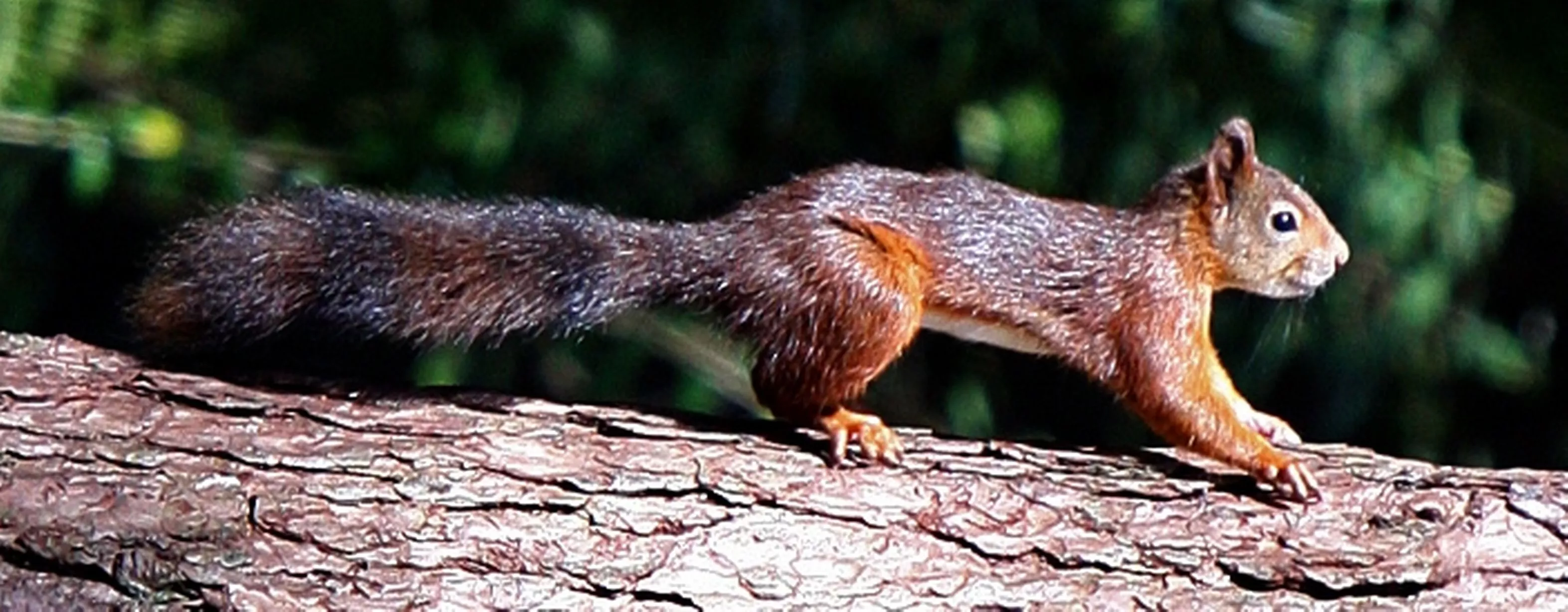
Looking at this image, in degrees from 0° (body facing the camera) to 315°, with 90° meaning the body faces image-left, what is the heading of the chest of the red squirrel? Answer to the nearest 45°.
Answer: approximately 270°
